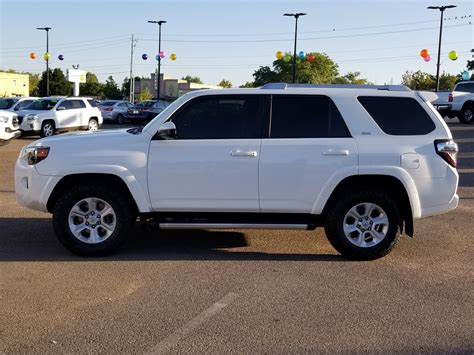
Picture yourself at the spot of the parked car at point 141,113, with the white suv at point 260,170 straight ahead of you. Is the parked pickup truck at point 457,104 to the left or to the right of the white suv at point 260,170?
left

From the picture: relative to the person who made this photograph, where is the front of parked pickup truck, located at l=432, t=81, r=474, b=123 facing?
facing away from the viewer and to the right of the viewer

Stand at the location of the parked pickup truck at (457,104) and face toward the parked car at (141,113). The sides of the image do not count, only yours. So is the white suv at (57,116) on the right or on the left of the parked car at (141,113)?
left

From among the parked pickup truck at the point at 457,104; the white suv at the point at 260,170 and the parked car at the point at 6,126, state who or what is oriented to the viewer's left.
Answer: the white suv

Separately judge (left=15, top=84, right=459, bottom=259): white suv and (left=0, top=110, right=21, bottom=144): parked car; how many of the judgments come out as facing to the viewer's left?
1

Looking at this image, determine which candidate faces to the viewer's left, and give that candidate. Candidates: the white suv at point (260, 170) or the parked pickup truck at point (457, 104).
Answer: the white suv

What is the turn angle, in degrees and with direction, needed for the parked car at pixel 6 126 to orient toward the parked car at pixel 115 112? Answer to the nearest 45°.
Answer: approximately 135° to its left

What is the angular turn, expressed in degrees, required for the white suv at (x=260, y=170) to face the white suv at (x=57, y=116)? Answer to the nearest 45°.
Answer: approximately 45° to its right

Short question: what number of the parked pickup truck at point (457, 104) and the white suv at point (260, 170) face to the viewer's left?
1

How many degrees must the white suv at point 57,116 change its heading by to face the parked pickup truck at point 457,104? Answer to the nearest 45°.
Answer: approximately 135° to its left

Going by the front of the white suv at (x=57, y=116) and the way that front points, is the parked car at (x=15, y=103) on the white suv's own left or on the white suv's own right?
on the white suv's own right

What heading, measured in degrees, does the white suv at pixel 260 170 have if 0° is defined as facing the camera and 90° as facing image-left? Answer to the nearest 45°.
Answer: approximately 90°

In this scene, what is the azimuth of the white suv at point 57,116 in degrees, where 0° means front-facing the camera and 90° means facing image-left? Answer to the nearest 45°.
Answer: approximately 45°
